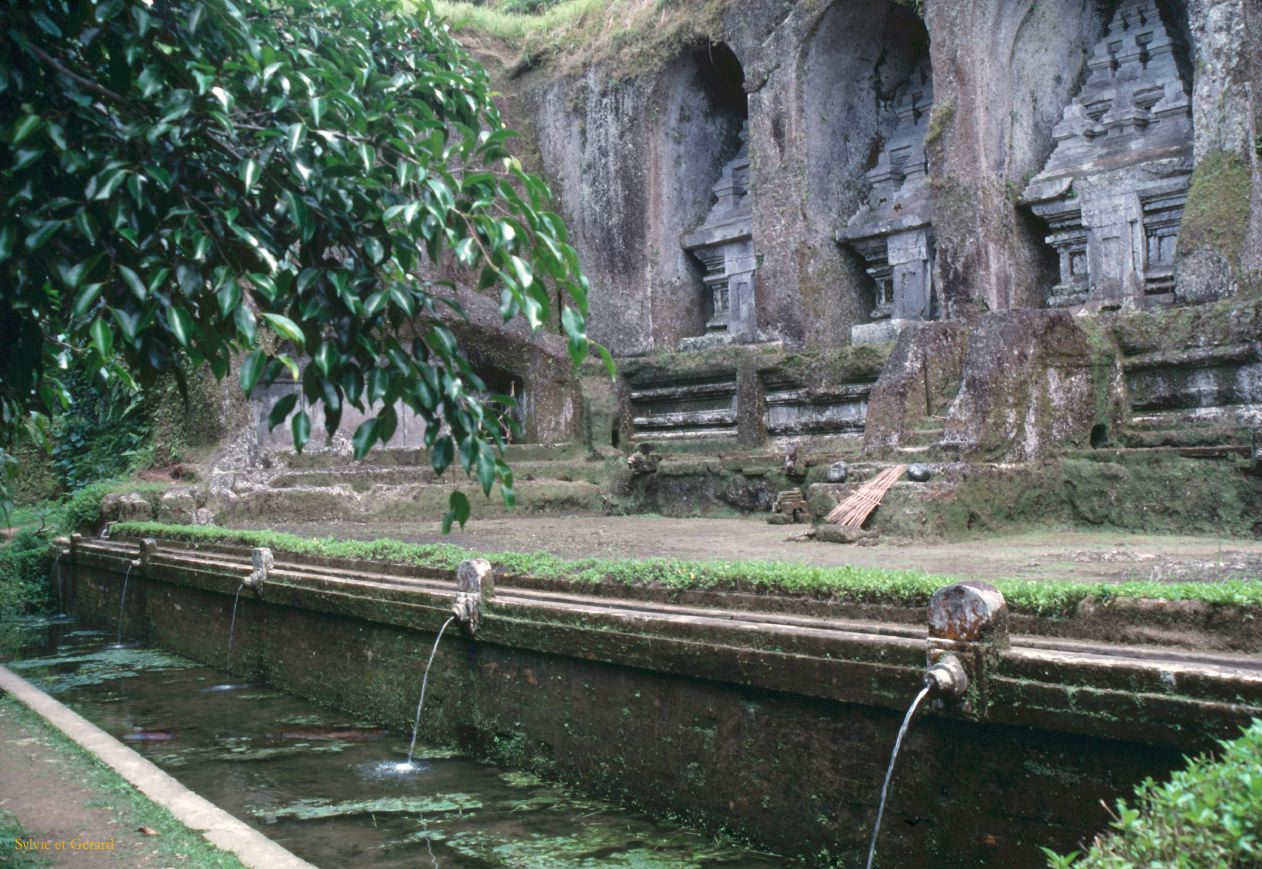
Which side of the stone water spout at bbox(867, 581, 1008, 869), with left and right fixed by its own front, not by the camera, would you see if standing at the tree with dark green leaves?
front

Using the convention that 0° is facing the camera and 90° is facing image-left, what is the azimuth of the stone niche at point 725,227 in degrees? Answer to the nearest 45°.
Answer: approximately 45°

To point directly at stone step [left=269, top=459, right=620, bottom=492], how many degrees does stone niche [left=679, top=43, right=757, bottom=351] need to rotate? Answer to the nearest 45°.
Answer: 0° — it already faces it

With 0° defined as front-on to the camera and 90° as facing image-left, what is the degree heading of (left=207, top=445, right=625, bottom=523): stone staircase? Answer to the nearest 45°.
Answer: approximately 0°

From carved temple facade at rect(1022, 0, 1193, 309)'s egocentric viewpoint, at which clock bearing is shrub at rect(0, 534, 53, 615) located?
The shrub is roughly at 1 o'clock from the carved temple facade.

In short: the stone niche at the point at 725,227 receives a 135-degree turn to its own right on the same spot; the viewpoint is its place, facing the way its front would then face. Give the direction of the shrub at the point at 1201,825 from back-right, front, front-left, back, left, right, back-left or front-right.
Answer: back

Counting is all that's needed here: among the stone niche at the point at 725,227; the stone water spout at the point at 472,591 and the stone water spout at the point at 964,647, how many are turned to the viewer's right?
0

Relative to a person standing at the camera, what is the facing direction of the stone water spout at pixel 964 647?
facing the viewer and to the left of the viewer

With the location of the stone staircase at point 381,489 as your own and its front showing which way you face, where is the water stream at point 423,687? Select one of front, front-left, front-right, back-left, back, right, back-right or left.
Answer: front

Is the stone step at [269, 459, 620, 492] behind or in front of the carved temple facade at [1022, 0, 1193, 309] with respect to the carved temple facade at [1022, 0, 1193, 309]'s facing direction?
in front

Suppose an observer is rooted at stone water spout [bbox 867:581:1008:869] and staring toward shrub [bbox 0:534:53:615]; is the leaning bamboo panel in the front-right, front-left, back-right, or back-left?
front-right

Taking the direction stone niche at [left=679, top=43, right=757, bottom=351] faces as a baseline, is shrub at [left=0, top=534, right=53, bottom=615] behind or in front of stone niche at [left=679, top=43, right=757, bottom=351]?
in front

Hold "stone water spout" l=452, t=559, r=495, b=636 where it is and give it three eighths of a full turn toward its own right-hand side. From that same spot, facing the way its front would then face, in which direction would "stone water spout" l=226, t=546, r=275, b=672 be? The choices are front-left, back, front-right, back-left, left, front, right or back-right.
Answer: front-left
